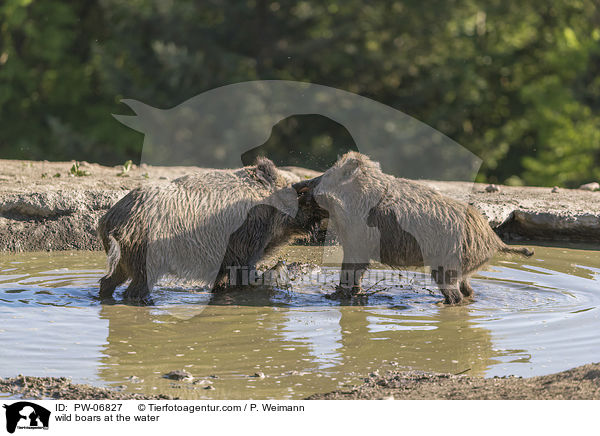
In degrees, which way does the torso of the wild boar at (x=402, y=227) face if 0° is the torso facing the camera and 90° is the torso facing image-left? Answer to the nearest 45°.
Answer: approximately 90°

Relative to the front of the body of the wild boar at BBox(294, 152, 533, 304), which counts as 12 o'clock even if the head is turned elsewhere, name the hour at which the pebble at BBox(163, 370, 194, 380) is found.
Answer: The pebble is roughly at 10 o'clock from the wild boar.

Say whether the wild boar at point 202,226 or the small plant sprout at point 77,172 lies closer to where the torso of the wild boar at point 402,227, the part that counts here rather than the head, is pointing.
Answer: the wild boar

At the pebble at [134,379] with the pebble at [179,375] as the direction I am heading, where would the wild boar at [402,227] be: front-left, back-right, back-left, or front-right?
front-left

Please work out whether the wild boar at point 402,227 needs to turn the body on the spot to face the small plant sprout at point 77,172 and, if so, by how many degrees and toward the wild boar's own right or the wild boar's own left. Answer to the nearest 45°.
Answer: approximately 45° to the wild boar's own right

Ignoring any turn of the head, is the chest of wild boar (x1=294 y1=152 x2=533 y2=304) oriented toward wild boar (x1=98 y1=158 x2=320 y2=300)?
yes

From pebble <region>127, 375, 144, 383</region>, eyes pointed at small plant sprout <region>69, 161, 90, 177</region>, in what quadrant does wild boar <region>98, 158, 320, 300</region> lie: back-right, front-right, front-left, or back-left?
front-right

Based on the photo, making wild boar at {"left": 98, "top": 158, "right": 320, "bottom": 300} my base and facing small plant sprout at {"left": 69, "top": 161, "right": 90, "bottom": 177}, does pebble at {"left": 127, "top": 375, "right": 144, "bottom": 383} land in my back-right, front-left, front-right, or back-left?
back-left

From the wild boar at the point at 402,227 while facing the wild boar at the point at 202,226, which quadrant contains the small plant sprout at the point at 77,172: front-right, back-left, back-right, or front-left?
front-right

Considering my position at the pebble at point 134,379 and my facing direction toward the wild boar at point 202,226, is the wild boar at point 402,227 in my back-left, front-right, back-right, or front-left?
front-right

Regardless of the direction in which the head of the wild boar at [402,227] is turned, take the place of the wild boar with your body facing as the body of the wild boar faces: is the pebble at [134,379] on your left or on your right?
on your left
